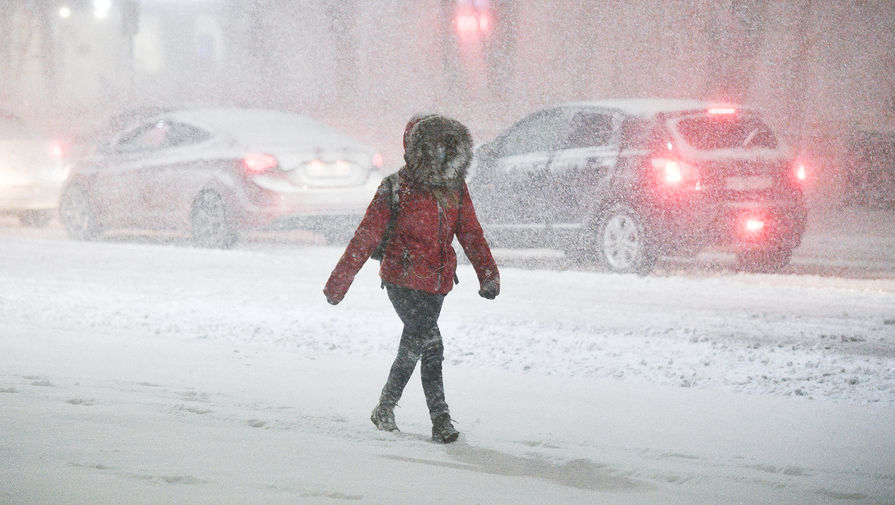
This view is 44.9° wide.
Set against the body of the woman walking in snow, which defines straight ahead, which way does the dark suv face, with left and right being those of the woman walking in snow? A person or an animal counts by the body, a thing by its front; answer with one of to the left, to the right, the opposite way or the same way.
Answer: the opposite way

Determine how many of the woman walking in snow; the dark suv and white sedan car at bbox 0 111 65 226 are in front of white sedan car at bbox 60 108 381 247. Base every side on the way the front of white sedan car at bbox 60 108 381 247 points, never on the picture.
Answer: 1

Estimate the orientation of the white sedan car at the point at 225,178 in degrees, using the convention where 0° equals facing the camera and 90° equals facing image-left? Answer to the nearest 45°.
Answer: approximately 135°

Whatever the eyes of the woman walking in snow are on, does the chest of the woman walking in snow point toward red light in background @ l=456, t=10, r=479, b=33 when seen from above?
no

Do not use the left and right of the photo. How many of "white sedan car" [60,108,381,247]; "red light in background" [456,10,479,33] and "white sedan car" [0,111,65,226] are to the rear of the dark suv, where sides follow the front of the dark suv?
0

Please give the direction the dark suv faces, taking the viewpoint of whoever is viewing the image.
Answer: facing away from the viewer and to the left of the viewer

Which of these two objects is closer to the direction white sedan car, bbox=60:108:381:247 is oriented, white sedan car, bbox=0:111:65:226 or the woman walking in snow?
the white sedan car

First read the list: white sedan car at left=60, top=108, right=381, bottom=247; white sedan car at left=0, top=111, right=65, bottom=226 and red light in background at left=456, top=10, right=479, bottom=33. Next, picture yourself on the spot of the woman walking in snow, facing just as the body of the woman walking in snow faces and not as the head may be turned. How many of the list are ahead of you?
0

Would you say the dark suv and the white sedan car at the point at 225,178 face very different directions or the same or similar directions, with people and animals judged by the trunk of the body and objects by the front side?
same or similar directions

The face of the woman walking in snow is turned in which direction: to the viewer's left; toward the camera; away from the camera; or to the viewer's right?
toward the camera

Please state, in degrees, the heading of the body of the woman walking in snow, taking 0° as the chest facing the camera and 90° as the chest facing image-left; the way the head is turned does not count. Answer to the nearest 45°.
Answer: approximately 315°

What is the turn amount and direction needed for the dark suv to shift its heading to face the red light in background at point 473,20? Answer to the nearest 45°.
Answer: approximately 45° to its right

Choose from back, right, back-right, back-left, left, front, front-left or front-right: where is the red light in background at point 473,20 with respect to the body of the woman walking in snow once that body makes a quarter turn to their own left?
front-left

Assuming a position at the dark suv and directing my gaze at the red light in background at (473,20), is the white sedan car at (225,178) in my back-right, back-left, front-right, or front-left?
front-left

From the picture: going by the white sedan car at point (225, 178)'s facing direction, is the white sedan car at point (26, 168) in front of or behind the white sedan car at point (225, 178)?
in front

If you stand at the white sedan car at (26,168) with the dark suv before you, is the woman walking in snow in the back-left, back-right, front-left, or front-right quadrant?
front-right

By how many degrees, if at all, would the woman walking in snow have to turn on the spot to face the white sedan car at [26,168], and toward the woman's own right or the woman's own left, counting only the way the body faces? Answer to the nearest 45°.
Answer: approximately 180°

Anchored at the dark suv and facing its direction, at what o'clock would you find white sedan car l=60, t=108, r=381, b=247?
The white sedan car is roughly at 11 o'clock from the dark suv.
